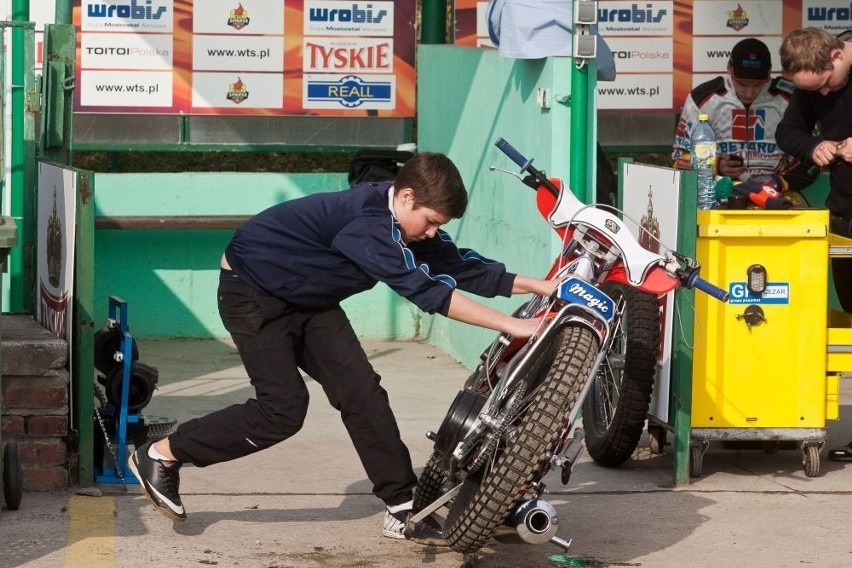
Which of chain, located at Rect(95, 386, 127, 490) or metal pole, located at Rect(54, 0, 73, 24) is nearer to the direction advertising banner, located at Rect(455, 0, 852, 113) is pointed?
the chain

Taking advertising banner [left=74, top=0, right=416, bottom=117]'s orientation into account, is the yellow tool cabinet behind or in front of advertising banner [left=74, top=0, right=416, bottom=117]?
in front

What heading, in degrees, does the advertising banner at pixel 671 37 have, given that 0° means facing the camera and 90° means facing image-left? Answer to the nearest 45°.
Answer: approximately 0°

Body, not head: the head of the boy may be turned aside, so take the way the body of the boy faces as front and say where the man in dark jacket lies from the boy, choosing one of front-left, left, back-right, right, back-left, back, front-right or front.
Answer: front-left

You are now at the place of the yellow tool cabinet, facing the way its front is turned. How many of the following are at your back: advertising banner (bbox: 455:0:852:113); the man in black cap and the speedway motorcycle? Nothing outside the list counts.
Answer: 2

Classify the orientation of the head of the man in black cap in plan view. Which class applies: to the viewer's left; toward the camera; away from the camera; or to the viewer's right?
toward the camera

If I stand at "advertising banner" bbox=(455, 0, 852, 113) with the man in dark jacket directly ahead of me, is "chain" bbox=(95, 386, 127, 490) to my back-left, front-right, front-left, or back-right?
front-right

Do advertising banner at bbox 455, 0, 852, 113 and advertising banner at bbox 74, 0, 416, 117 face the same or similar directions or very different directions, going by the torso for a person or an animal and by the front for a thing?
same or similar directions

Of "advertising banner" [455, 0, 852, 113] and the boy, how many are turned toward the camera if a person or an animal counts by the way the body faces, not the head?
1

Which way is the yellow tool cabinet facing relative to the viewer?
toward the camera

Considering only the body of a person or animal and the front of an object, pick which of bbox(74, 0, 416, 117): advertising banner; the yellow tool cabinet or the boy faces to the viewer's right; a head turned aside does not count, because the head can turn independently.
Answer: the boy

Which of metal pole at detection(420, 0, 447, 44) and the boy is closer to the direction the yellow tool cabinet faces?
the boy

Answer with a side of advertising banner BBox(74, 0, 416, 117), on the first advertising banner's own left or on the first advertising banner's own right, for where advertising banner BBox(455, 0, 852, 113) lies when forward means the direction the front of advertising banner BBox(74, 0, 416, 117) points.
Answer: on the first advertising banner's own left

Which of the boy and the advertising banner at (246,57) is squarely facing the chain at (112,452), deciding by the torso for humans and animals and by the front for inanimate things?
the advertising banner

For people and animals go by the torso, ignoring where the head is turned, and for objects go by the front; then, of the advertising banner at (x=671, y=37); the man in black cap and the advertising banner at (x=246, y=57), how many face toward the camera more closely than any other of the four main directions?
3

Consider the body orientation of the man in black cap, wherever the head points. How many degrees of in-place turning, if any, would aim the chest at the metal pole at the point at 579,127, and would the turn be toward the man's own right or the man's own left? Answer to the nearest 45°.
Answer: approximately 45° to the man's own right

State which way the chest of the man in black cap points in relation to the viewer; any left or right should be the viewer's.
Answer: facing the viewer

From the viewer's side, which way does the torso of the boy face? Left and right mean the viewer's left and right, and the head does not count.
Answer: facing to the right of the viewer

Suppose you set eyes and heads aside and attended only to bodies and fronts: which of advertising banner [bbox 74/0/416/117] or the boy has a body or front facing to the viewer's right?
the boy

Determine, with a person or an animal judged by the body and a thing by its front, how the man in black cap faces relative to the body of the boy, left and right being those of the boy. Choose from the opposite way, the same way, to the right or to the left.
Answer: to the right
